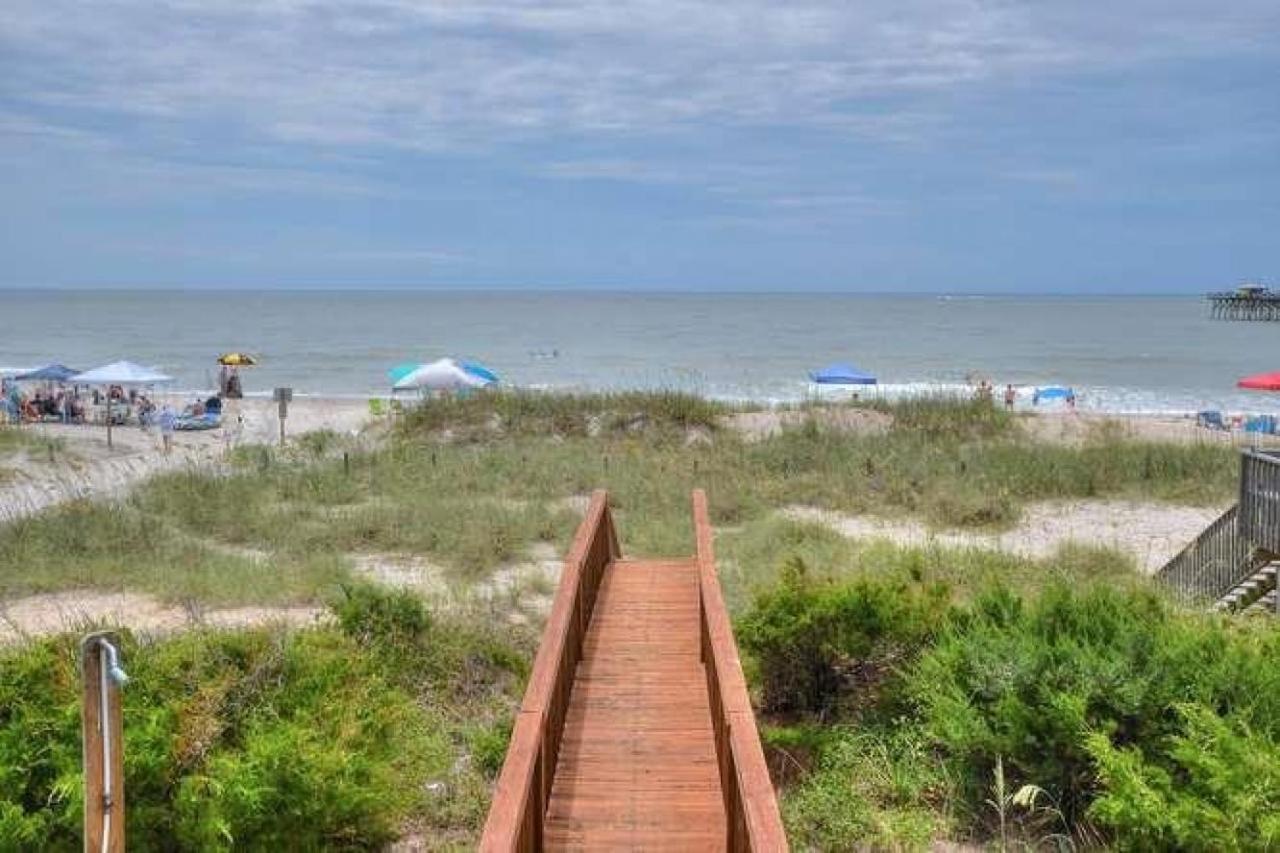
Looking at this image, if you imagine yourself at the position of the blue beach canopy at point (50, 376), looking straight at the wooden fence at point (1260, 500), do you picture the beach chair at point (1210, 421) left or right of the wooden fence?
left

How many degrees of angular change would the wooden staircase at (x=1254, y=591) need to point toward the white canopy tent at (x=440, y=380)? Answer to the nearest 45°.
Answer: approximately 90° to its right

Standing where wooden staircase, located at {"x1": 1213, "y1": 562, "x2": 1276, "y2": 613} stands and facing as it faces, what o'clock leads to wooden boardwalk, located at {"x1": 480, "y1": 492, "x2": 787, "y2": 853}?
The wooden boardwalk is roughly at 11 o'clock from the wooden staircase.

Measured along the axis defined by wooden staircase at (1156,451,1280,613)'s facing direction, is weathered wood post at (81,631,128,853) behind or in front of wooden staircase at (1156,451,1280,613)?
in front

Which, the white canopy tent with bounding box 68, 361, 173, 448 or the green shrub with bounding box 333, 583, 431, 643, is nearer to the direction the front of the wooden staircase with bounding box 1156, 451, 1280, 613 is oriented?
the green shrub

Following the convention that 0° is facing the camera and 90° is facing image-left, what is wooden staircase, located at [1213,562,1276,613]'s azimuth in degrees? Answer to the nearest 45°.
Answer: approximately 45°

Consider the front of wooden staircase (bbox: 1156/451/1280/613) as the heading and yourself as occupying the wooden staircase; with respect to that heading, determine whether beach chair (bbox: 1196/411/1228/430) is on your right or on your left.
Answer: on your right

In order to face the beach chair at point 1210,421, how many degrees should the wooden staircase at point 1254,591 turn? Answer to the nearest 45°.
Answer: approximately 135° to its right
